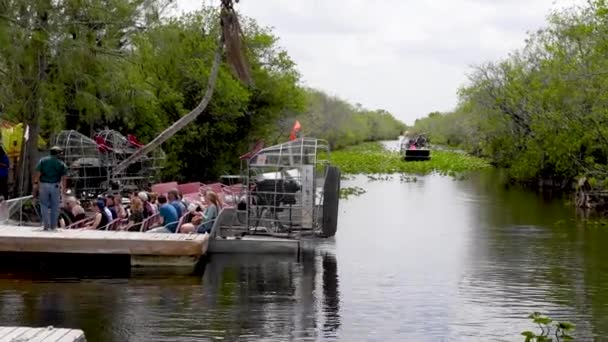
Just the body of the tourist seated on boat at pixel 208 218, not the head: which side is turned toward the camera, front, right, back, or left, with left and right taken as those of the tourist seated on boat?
left

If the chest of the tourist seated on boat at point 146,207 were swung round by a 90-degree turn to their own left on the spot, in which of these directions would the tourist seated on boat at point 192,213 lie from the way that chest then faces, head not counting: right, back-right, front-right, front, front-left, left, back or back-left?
left

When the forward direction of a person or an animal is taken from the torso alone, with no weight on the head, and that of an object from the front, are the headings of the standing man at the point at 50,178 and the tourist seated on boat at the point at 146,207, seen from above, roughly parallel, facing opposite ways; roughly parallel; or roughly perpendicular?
roughly perpendicular

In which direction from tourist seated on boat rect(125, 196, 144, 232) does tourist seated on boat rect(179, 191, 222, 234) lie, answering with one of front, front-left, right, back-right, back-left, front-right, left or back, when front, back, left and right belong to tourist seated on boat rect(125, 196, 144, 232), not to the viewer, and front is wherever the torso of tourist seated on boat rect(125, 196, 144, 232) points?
back

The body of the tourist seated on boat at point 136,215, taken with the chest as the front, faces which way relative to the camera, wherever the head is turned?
to the viewer's left

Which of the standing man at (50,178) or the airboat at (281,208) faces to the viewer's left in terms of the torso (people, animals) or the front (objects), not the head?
the airboat

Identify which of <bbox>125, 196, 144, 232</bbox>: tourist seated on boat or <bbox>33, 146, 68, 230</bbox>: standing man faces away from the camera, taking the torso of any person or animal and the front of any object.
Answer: the standing man

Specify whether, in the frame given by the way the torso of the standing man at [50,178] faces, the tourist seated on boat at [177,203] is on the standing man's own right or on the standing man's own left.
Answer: on the standing man's own right

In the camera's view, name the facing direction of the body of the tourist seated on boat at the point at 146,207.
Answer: to the viewer's left
